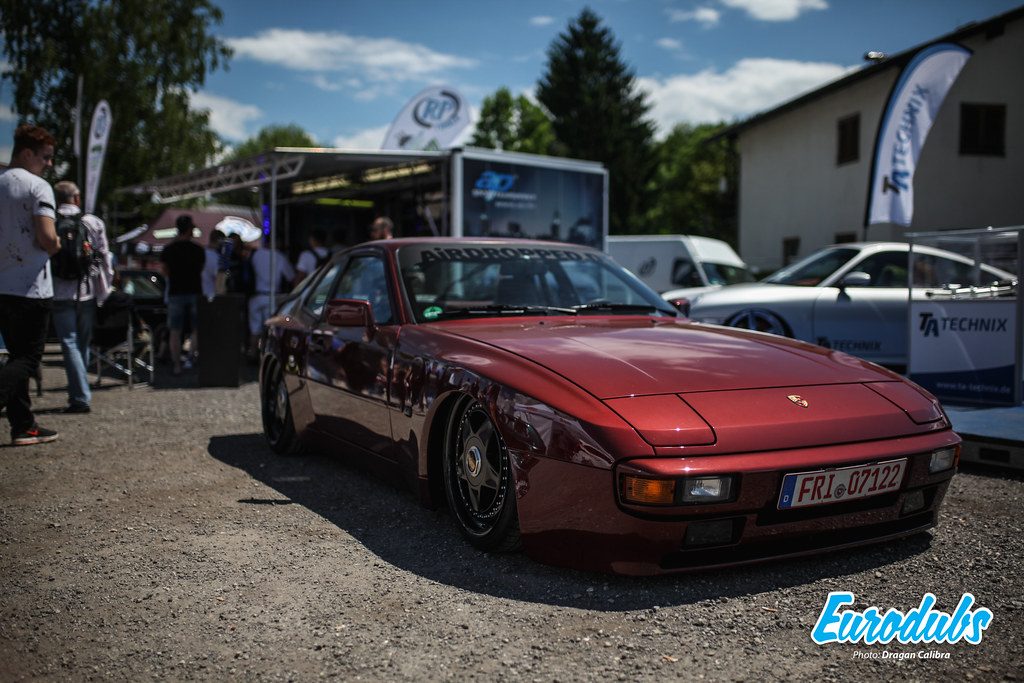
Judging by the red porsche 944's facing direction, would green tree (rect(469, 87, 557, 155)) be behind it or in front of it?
behind

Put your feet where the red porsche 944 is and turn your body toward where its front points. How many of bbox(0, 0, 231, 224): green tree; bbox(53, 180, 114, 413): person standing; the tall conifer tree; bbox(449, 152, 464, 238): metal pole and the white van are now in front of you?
0

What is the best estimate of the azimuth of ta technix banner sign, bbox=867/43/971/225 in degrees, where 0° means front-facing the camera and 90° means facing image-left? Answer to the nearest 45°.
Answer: approximately 0°

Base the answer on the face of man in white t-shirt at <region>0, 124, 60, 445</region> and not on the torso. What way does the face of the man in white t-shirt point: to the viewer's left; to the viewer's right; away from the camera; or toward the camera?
to the viewer's right

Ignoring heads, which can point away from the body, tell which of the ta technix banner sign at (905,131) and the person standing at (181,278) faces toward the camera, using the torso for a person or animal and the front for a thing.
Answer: the ta technix banner sign

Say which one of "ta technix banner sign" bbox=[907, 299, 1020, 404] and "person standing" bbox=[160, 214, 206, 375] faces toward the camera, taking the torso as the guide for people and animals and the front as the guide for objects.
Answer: the ta technix banner sign

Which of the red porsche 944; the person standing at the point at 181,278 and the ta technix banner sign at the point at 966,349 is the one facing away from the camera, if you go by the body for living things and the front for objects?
the person standing

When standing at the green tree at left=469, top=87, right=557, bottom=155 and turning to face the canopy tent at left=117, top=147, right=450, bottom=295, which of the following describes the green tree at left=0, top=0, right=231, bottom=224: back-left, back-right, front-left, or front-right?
front-right

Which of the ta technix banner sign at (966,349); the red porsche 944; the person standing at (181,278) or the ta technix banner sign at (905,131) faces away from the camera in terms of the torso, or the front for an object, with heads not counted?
the person standing

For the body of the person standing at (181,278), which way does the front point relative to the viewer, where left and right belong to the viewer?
facing away from the viewer

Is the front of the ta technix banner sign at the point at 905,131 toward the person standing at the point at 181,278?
no

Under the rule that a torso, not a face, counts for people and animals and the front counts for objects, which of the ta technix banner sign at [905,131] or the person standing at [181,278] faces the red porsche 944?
the ta technix banner sign

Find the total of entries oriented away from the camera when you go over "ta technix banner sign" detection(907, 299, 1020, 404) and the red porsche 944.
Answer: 0

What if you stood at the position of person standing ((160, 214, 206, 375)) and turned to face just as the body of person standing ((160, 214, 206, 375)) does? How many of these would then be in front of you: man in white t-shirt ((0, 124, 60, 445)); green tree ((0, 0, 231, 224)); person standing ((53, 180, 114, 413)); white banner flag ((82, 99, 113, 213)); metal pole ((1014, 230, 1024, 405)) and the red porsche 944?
2

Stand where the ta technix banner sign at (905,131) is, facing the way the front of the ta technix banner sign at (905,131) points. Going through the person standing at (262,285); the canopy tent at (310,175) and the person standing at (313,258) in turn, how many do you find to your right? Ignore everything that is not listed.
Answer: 3

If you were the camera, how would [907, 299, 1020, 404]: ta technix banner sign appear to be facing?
facing the viewer

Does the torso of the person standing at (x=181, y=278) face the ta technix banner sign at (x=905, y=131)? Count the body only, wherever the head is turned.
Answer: no

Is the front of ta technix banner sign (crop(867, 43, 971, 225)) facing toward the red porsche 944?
yes

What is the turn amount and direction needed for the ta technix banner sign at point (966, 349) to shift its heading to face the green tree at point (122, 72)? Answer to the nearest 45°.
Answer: approximately 135° to its right
